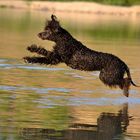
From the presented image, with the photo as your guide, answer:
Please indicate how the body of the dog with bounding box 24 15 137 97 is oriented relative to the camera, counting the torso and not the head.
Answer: to the viewer's left
